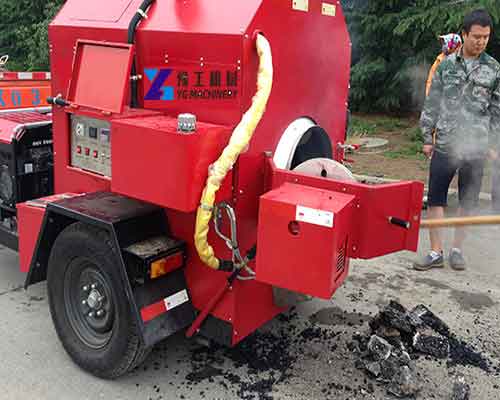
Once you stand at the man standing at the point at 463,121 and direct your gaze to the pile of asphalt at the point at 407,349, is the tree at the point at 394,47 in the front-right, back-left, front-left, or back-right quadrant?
back-right

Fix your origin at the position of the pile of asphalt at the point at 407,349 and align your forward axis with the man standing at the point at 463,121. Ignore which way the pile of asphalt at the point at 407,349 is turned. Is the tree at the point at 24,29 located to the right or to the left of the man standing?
left

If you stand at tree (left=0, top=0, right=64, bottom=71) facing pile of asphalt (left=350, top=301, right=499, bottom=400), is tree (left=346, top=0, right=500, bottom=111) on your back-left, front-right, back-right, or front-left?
front-left

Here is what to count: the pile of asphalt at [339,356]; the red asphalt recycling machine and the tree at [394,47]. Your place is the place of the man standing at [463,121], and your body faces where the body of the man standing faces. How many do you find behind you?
1

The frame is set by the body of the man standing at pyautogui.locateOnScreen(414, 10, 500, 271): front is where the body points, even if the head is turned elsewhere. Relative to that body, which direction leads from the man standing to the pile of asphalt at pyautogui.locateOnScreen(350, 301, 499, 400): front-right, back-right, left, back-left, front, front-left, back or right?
front

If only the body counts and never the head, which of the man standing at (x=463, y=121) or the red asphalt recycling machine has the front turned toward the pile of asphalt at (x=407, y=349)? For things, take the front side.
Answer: the man standing

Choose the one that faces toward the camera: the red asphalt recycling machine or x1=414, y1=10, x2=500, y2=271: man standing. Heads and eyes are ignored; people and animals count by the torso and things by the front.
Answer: the man standing

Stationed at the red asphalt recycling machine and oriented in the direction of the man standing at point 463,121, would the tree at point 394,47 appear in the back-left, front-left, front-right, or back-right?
front-left

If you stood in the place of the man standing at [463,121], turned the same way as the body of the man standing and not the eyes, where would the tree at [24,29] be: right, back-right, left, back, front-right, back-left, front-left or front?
back-right

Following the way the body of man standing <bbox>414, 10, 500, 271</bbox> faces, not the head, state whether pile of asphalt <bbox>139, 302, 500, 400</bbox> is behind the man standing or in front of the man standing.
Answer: in front

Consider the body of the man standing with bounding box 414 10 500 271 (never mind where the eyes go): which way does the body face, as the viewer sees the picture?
toward the camera

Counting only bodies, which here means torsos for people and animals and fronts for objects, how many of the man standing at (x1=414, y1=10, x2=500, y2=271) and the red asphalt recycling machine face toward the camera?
1
